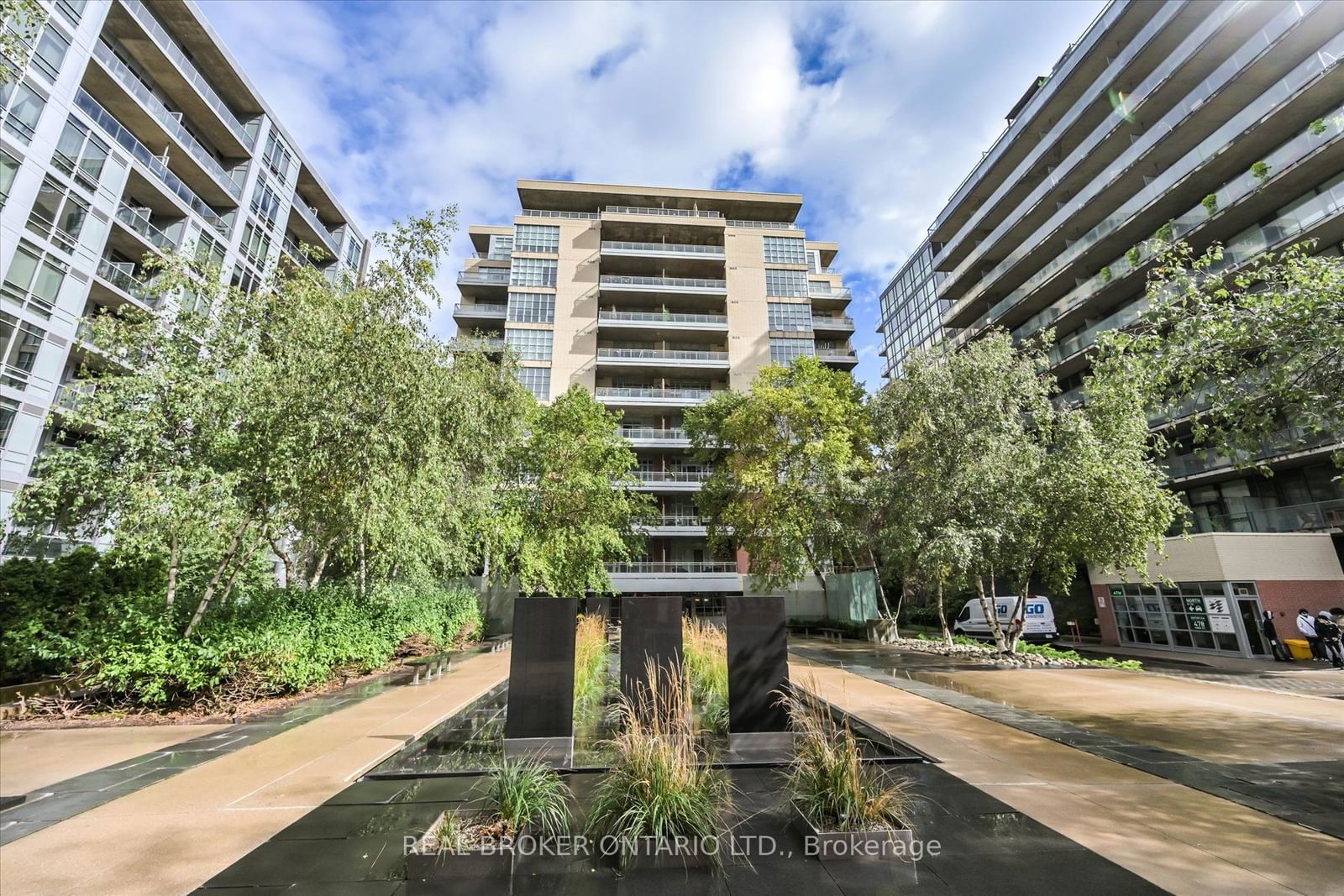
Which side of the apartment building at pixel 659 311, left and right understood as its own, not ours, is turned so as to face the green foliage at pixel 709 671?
front

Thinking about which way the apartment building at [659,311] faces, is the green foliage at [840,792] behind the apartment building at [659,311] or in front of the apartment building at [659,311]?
in front

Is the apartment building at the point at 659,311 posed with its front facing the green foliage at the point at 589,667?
yes

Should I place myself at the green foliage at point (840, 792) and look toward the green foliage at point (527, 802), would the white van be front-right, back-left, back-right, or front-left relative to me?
back-right

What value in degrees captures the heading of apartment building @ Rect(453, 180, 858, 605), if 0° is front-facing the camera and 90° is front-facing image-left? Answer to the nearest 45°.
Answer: approximately 0°
